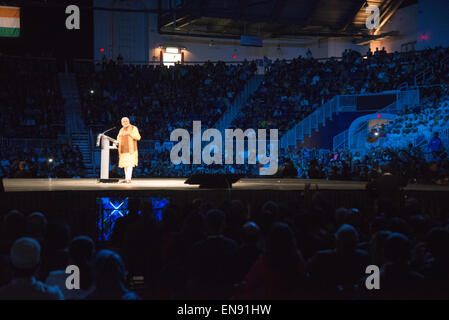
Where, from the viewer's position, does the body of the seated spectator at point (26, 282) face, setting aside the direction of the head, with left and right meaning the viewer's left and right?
facing away from the viewer

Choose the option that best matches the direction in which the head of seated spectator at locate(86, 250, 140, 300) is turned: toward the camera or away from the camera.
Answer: away from the camera

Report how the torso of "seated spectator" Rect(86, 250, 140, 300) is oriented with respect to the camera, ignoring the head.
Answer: away from the camera

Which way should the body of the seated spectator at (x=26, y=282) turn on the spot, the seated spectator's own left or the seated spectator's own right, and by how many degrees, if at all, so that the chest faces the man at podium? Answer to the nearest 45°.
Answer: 0° — they already face them

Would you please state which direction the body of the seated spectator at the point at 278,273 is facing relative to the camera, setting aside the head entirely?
away from the camera

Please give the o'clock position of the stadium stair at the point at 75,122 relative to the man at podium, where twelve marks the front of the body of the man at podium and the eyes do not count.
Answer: The stadium stair is roughly at 4 o'clock from the man at podium.

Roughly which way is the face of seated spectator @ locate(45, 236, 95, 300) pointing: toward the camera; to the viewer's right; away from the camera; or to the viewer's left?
away from the camera

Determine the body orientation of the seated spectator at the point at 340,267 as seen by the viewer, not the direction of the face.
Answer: away from the camera

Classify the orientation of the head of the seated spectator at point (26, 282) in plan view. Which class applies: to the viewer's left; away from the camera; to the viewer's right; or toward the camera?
away from the camera

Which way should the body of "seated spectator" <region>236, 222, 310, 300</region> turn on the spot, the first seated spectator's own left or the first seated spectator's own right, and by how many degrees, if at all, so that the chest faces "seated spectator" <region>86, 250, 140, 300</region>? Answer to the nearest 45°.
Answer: approximately 135° to the first seated spectator's own left
